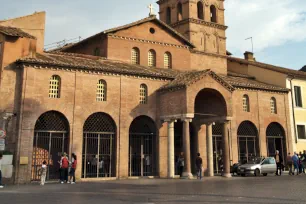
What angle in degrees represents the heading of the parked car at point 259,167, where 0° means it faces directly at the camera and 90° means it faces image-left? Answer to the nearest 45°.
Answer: approximately 45°

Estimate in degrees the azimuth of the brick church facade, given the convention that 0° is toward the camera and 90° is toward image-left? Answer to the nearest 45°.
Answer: approximately 315°

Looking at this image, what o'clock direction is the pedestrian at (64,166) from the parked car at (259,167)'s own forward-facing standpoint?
The pedestrian is roughly at 12 o'clock from the parked car.

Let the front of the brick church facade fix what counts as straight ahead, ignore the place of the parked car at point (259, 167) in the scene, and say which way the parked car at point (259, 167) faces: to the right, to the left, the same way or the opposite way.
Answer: to the right

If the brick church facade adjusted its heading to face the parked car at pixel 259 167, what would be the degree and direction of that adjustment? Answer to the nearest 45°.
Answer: approximately 45° to its left

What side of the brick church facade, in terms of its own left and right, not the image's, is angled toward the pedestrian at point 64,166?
right

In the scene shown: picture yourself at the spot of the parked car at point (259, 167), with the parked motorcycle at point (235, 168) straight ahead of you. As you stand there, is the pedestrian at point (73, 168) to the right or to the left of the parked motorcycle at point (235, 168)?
left

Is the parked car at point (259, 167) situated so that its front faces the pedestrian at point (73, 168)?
yes

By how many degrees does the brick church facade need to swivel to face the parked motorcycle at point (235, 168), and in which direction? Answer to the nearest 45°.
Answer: approximately 45° to its left
